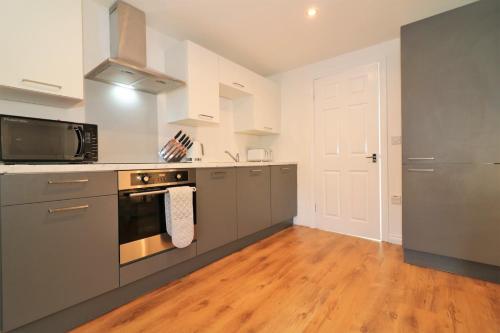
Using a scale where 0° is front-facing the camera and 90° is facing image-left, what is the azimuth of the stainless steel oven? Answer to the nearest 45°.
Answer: approximately 315°

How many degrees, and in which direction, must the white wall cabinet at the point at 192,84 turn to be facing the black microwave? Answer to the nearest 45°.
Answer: approximately 90° to its right

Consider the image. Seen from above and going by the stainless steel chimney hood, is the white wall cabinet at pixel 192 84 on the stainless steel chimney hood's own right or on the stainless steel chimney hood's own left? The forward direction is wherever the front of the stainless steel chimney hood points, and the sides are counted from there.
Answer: on the stainless steel chimney hood's own left
